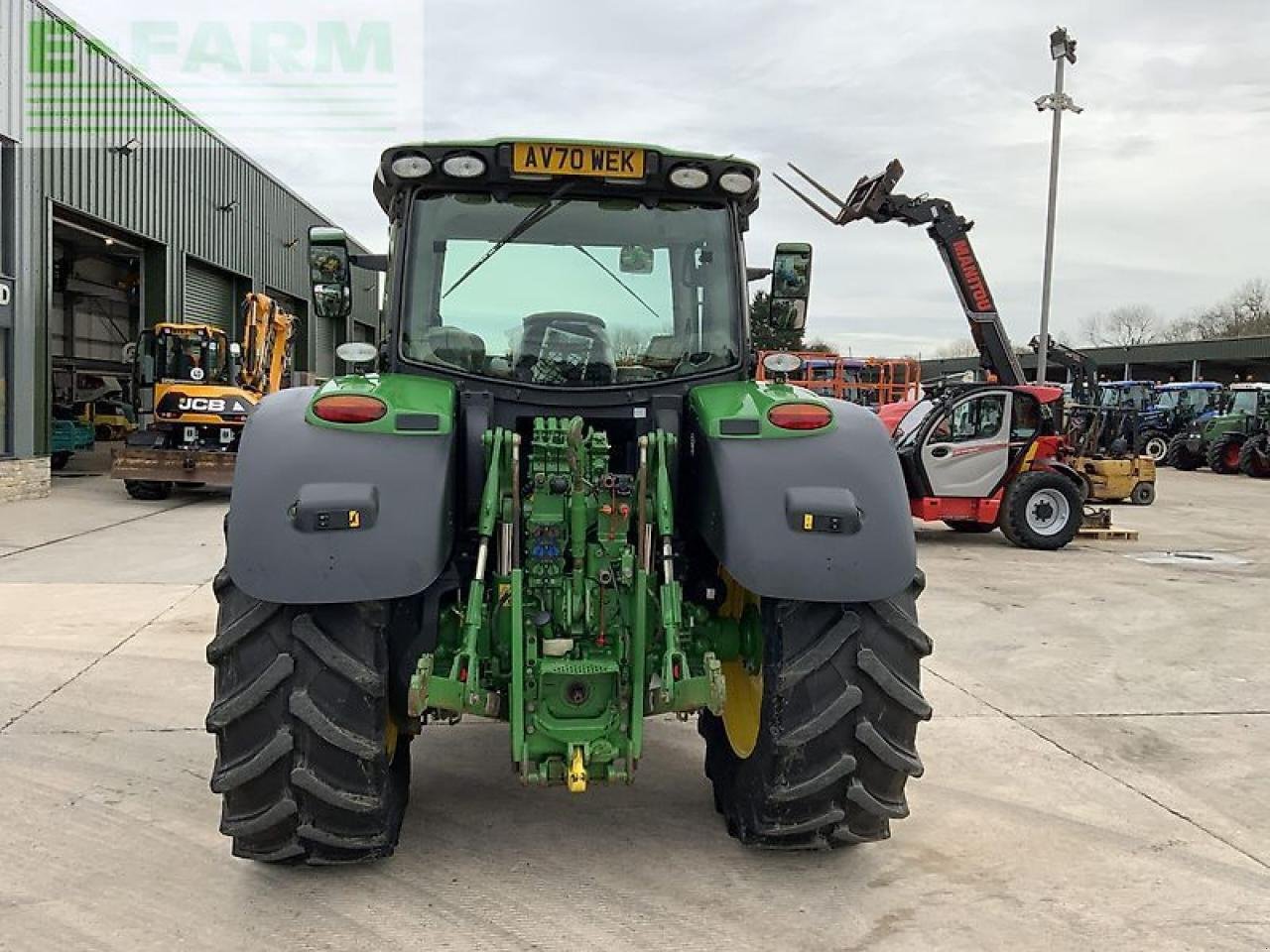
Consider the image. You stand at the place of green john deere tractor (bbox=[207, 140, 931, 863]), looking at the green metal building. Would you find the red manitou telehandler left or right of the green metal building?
right

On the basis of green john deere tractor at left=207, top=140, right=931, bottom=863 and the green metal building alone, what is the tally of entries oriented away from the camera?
1

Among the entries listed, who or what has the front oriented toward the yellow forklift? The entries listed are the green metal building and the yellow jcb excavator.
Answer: the green metal building

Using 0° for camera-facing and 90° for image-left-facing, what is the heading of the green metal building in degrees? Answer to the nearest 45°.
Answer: approximately 315°

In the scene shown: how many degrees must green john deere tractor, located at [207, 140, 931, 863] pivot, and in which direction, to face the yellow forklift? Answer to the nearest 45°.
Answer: approximately 45° to its right

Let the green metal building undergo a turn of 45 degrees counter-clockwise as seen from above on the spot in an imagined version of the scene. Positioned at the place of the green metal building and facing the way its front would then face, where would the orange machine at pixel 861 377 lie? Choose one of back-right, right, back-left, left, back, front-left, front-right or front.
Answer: front

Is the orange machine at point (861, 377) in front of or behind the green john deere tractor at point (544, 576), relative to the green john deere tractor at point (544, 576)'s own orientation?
in front

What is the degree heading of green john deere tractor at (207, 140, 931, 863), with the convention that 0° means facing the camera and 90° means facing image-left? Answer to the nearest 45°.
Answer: approximately 180°
